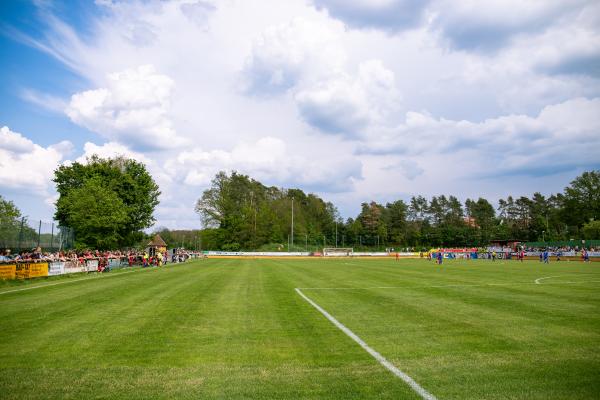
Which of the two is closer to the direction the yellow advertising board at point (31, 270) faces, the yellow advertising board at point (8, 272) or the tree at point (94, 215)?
the yellow advertising board

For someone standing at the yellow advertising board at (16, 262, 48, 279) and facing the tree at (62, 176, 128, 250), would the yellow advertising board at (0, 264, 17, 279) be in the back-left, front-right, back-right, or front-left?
back-left

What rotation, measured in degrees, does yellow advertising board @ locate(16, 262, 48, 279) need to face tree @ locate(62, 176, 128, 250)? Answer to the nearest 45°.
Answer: approximately 135° to its left

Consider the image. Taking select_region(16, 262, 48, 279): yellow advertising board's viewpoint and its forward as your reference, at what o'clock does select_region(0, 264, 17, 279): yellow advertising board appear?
select_region(0, 264, 17, 279): yellow advertising board is roughly at 3 o'clock from select_region(16, 262, 48, 279): yellow advertising board.

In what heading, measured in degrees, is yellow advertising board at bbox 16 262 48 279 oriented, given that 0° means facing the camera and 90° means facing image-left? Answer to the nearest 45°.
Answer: approximately 315°
